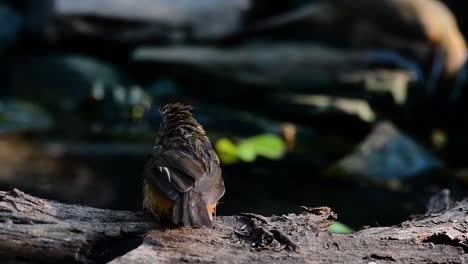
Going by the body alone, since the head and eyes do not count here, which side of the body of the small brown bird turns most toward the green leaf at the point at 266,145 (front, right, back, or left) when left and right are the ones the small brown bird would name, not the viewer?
front

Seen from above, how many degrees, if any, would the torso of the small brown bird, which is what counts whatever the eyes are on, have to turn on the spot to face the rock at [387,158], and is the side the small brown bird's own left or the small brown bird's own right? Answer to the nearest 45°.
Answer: approximately 45° to the small brown bird's own right

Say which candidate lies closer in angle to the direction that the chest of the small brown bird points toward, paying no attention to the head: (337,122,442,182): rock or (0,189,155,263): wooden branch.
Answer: the rock

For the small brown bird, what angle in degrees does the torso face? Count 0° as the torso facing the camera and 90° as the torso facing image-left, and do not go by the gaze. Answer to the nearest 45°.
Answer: approximately 180°

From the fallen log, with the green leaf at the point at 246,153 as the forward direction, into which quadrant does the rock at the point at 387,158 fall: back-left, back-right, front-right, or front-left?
front-right

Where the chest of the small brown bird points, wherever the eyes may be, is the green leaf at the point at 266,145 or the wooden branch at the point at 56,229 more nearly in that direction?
the green leaf

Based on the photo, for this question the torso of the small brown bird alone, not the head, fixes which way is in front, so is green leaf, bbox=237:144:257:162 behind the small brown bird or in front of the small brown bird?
in front
